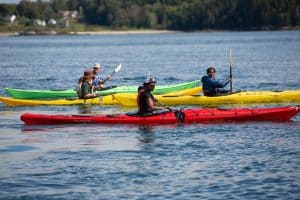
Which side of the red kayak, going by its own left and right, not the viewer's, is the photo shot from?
right

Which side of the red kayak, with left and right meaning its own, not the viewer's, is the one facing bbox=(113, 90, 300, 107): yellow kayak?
left

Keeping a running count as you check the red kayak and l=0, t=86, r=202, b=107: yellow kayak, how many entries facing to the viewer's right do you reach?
2

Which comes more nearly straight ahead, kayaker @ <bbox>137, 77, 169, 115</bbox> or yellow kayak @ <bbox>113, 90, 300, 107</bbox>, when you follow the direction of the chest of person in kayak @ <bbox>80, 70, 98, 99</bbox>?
the yellow kayak

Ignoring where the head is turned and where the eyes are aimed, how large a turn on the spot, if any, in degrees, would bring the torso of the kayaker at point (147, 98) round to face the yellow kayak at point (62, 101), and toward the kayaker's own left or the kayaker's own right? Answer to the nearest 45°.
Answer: approximately 135° to the kayaker's own left
